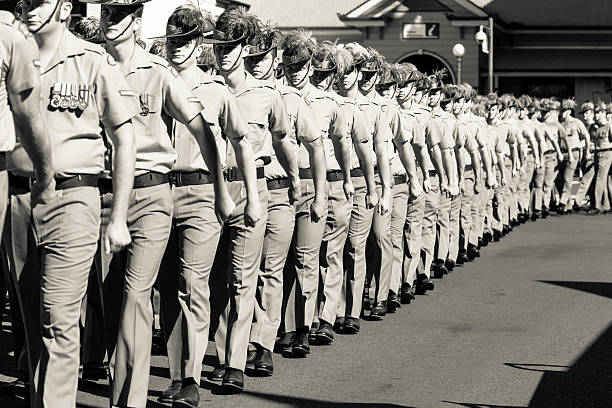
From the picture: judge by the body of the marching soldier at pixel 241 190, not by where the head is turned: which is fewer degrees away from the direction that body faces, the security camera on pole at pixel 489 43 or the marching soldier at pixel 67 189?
the marching soldier

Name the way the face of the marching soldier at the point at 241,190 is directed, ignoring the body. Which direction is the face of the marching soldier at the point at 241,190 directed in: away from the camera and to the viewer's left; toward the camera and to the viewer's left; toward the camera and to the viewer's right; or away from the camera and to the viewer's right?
toward the camera and to the viewer's left

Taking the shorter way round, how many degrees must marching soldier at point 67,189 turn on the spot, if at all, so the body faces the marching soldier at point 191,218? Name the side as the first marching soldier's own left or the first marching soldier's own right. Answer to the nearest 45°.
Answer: approximately 180°

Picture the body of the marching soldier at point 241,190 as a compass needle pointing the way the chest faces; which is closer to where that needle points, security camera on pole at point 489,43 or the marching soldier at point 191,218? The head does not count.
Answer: the marching soldier

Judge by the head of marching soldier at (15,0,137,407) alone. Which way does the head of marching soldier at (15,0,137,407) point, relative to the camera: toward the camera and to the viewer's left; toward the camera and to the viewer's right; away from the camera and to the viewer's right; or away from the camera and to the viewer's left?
toward the camera and to the viewer's left

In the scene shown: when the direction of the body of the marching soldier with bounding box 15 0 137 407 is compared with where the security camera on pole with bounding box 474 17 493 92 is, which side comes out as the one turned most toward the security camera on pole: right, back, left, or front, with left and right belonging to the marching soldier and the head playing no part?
back

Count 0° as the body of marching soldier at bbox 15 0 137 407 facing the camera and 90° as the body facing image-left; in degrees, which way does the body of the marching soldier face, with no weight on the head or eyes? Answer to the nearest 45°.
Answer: approximately 45°

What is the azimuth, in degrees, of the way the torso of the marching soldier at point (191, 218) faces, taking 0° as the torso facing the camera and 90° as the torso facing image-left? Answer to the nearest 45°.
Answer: approximately 45°

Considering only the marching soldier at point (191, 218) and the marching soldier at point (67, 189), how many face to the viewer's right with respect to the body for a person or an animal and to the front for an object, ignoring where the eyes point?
0

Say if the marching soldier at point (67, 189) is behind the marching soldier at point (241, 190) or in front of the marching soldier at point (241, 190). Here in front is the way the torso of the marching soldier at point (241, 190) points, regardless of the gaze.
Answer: in front
